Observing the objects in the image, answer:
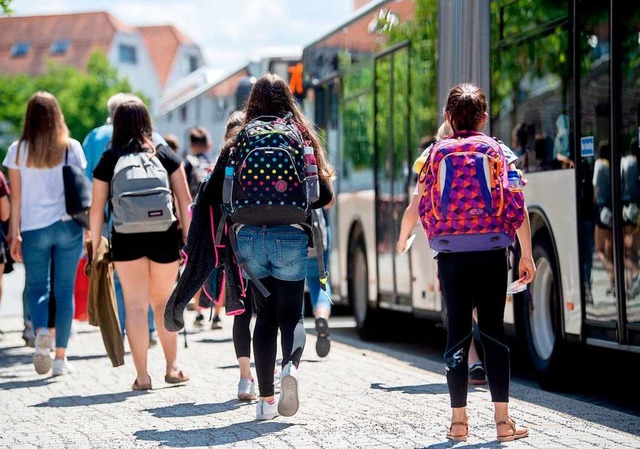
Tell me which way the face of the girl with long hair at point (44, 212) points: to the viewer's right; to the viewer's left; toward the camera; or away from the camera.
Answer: away from the camera

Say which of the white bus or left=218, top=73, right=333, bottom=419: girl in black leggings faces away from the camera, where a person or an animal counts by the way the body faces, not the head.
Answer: the girl in black leggings

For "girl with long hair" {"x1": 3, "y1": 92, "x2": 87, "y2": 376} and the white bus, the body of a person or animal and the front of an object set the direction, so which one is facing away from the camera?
the girl with long hair

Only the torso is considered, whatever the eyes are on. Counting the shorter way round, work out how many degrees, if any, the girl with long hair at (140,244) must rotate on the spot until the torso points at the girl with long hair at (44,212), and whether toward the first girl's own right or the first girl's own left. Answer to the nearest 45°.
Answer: approximately 45° to the first girl's own left

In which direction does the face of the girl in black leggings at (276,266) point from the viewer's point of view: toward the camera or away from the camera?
away from the camera

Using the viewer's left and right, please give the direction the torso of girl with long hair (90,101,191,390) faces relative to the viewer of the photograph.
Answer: facing away from the viewer

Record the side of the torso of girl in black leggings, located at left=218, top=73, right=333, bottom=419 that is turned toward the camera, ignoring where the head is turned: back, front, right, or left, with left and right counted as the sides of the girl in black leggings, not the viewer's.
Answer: back

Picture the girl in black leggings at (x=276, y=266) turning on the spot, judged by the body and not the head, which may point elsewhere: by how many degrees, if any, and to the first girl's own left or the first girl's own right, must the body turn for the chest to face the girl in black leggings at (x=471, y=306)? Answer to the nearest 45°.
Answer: approximately 135° to the first girl's own right

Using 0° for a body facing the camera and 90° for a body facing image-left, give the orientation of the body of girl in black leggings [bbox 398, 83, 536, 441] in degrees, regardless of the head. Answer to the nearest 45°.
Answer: approximately 180°

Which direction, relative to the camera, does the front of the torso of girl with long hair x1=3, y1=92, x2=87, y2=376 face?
away from the camera
